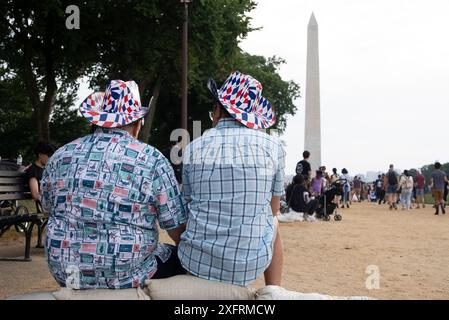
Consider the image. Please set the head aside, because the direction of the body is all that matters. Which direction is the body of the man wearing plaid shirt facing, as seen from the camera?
away from the camera

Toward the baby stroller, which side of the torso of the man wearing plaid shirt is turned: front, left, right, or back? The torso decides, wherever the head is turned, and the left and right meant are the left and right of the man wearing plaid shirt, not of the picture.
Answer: front

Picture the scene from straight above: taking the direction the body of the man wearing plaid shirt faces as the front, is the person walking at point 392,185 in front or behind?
in front

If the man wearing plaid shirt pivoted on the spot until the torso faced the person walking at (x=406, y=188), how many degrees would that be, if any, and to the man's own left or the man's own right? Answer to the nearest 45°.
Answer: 0° — they already face them
